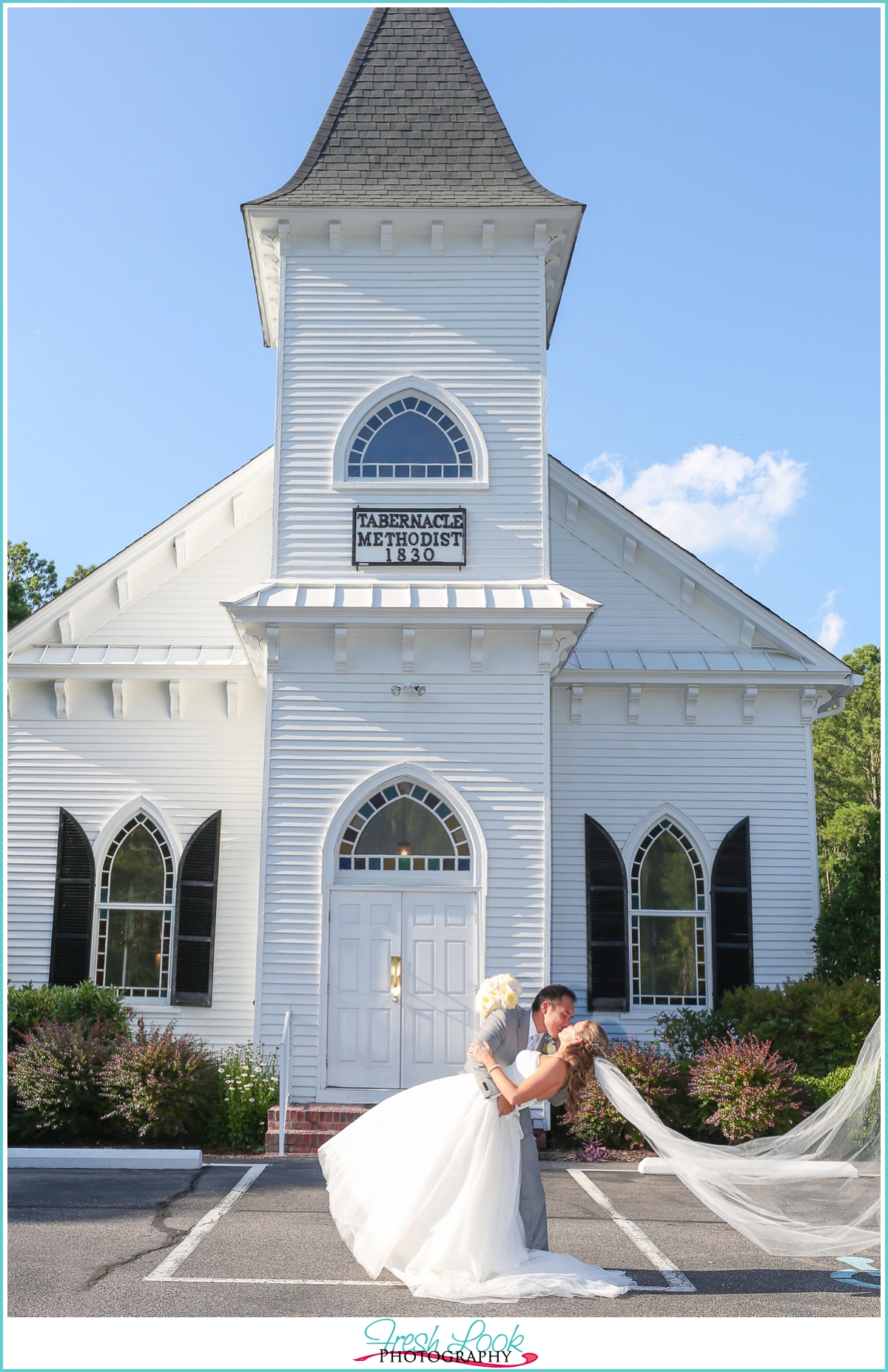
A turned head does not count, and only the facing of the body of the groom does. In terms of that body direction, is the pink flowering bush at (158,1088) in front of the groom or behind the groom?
behind

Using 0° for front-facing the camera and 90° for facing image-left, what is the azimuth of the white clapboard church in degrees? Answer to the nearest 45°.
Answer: approximately 0°

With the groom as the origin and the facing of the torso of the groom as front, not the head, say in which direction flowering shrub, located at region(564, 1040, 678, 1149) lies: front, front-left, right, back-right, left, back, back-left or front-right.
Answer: back-left

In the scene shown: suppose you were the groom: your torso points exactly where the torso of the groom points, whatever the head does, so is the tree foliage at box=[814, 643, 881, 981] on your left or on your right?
on your left

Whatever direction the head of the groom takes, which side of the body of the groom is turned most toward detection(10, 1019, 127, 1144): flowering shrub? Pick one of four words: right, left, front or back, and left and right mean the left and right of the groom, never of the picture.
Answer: back

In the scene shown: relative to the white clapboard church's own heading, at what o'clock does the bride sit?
The bride is roughly at 12 o'clock from the white clapboard church.

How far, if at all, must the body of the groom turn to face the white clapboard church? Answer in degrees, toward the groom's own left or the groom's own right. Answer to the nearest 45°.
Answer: approximately 135° to the groom's own left

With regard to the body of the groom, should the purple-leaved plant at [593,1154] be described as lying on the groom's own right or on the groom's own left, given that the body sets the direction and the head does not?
on the groom's own left

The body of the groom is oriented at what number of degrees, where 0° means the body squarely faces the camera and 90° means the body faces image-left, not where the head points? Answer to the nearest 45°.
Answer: approximately 315°

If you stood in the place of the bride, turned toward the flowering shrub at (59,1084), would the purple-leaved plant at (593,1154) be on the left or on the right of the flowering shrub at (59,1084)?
right
